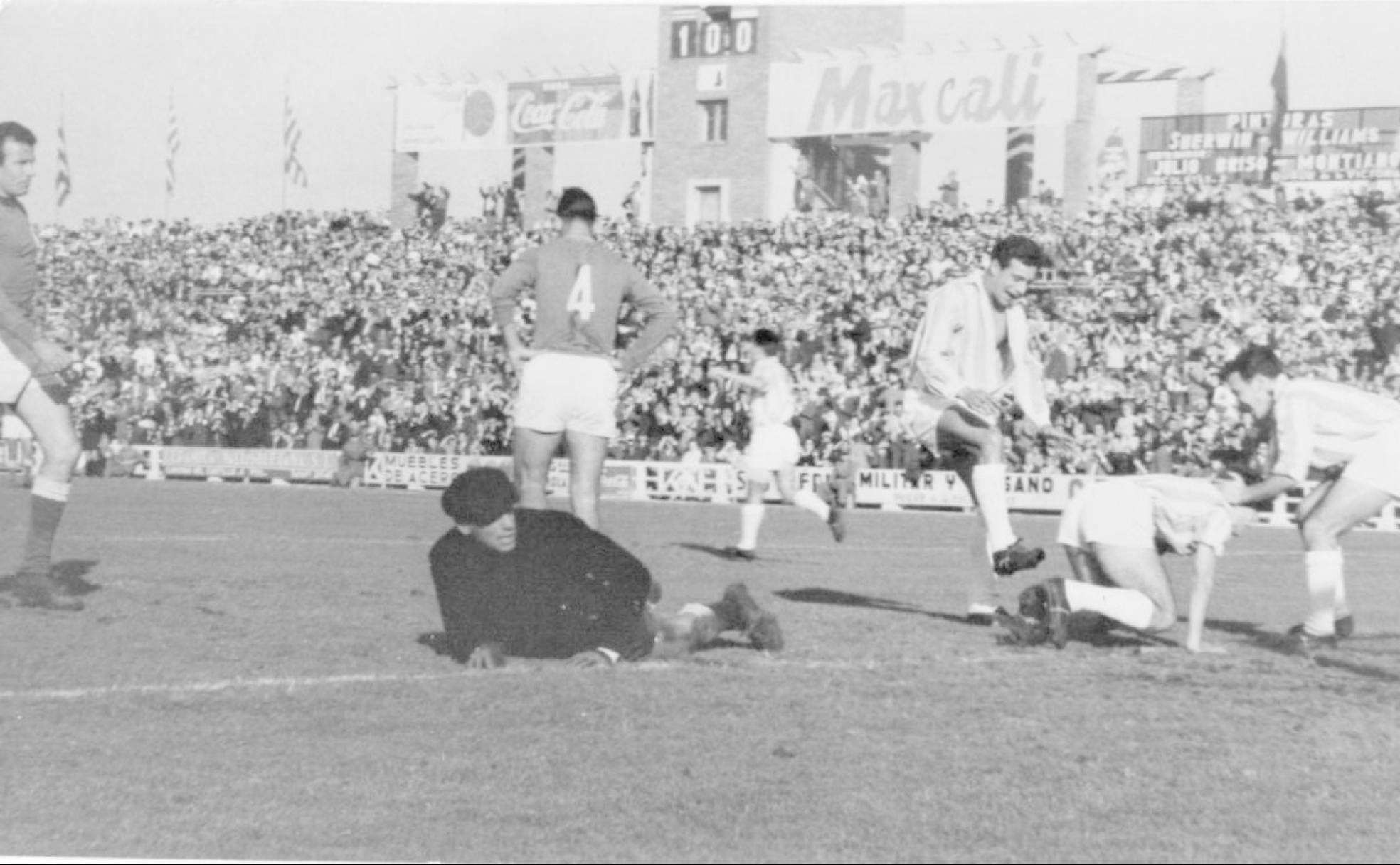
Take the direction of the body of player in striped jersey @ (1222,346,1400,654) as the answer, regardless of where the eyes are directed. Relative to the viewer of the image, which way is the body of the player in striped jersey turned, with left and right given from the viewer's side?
facing to the left of the viewer

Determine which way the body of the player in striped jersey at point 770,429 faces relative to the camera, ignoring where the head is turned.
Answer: to the viewer's left

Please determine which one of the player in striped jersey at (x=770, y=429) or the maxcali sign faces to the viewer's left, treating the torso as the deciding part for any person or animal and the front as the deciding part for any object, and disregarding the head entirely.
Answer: the player in striped jersey

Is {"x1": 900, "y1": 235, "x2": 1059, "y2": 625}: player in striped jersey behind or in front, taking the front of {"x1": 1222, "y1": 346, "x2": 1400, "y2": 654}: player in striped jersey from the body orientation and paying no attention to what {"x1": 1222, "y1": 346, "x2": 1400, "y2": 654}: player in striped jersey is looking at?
in front

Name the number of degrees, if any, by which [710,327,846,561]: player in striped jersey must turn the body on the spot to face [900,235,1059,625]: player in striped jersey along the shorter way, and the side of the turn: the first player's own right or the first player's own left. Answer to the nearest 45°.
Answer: approximately 90° to the first player's own left

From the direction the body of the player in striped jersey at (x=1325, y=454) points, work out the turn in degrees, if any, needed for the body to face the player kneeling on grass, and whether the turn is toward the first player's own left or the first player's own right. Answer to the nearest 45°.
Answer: approximately 45° to the first player's own left

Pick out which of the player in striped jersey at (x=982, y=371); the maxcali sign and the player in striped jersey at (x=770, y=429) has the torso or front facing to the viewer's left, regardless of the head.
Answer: the player in striped jersey at (x=770, y=429)

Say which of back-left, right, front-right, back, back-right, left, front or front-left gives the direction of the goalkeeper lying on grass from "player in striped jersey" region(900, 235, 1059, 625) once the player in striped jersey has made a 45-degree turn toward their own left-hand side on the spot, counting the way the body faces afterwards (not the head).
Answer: back-right

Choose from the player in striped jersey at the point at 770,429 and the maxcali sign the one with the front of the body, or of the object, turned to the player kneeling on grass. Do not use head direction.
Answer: the maxcali sign
